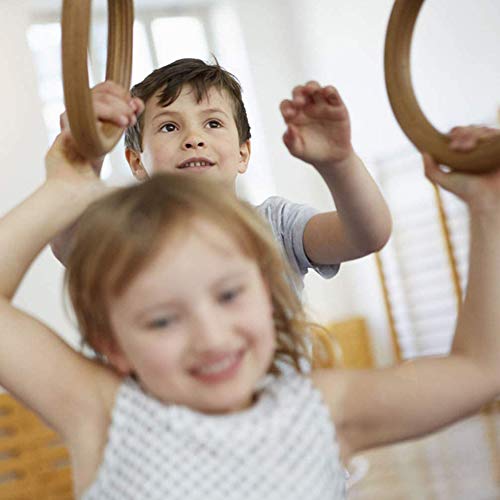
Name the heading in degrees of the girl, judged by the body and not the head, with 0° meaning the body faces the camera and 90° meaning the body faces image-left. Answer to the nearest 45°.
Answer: approximately 0°

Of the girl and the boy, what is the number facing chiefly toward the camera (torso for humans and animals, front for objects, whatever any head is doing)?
2

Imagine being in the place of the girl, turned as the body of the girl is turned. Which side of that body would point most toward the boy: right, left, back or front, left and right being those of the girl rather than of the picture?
back

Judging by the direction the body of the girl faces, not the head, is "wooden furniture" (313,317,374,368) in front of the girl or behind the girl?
behind

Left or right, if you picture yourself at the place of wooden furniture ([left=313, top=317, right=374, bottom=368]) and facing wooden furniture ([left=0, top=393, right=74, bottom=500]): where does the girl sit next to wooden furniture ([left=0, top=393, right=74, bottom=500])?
left

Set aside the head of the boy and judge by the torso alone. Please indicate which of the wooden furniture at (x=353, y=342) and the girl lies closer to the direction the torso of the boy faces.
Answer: the girl

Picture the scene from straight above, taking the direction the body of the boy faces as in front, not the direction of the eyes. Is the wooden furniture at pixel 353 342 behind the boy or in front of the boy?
behind

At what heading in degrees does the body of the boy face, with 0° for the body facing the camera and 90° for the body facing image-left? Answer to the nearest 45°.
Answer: approximately 0°
